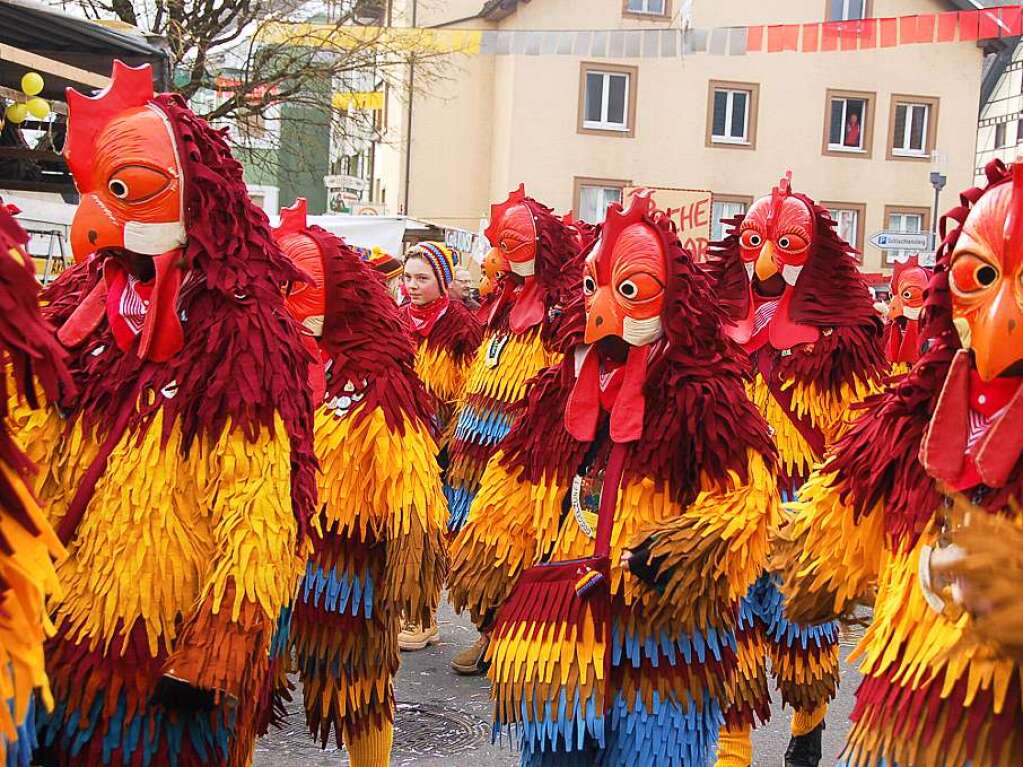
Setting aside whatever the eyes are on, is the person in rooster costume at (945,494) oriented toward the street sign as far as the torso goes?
no

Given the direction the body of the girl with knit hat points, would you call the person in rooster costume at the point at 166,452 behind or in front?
in front

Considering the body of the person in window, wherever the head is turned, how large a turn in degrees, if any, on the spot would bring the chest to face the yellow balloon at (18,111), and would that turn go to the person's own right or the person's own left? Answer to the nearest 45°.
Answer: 0° — they already face it

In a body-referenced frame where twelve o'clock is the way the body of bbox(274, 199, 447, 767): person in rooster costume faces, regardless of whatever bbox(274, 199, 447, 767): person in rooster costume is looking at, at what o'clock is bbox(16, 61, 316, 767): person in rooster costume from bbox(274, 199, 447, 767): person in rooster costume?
bbox(16, 61, 316, 767): person in rooster costume is roughly at 11 o'clock from bbox(274, 199, 447, 767): person in rooster costume.

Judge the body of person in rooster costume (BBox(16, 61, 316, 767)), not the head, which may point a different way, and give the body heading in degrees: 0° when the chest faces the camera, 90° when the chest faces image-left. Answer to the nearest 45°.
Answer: approximately 45°

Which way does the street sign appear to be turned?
toward the camera

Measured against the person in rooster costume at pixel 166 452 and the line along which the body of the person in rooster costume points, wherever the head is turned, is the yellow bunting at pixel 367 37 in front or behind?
behind

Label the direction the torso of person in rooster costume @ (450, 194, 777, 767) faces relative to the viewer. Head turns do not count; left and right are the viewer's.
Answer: facing the viewer and to the left of the viewer

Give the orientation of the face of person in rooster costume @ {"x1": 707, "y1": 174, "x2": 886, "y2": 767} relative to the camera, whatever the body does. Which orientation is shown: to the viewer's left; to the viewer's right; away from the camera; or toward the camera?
toward the camera

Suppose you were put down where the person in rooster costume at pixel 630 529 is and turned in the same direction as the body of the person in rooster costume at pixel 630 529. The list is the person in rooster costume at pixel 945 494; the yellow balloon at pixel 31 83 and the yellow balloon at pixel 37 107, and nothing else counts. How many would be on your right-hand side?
2

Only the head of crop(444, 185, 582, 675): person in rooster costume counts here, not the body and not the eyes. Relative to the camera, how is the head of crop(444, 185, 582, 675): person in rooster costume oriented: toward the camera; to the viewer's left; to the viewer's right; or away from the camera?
to the viewer's left

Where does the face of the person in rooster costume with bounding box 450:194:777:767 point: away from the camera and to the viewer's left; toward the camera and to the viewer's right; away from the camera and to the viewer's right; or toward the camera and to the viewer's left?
toward the camera and to the viewer's left

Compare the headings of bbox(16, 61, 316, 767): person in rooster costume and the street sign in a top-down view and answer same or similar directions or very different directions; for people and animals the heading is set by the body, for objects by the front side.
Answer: same or similar directions

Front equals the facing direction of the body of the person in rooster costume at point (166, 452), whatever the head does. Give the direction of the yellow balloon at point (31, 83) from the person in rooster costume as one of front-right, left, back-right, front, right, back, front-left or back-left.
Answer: back-right

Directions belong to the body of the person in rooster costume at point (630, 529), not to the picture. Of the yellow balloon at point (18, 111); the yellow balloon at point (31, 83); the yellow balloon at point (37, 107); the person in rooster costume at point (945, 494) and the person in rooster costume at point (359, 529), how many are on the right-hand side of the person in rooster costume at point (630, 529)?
4

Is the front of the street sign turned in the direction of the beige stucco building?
no

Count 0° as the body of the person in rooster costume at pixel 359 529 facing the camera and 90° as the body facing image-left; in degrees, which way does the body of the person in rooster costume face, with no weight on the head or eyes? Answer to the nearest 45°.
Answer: approximately 45°

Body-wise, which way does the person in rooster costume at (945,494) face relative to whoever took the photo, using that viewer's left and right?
facing the viewer

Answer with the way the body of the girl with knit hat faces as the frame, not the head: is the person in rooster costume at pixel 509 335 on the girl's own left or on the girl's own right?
on the girl's own left

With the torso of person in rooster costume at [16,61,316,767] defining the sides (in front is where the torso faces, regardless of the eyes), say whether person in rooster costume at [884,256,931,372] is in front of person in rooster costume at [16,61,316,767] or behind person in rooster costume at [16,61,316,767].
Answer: behind
